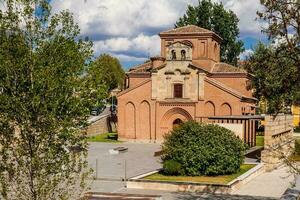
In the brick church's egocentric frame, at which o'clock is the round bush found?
The round bush is roughly at 12 o'clock from the brick church.

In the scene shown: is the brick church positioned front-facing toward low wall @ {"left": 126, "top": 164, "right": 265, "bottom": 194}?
yes

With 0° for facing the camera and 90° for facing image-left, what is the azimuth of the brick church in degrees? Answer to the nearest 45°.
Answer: approximately 0°

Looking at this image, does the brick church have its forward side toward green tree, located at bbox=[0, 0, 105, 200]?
yes

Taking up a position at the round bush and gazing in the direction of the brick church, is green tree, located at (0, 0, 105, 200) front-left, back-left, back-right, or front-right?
back-left

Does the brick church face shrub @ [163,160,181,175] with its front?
yes
